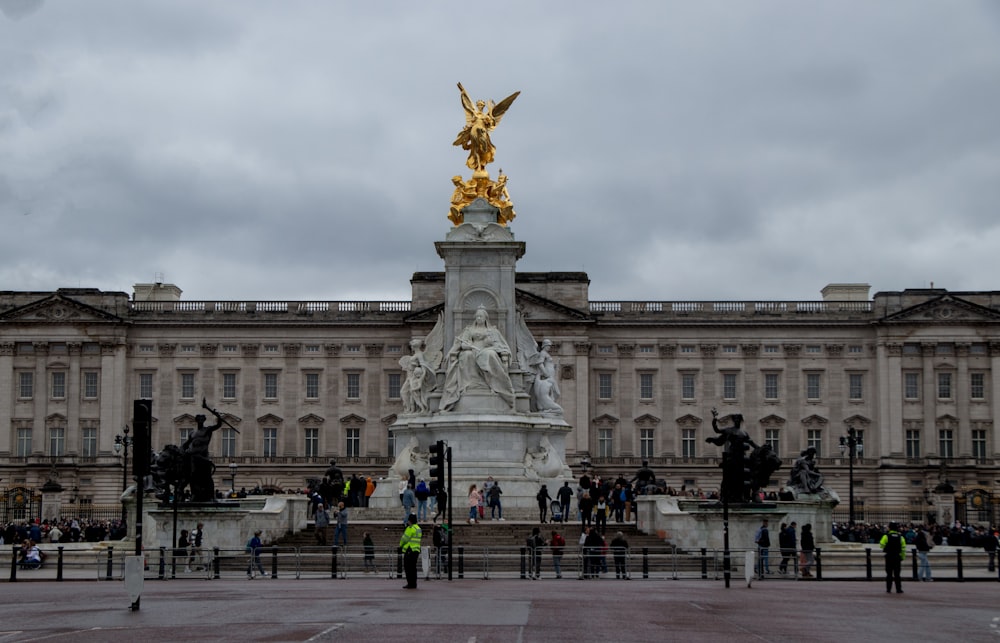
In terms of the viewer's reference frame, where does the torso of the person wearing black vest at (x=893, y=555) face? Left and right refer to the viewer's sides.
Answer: facing away from the viewer

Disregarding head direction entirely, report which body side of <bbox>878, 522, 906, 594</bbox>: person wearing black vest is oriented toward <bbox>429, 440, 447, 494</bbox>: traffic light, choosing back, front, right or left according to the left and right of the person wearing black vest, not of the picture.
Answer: left

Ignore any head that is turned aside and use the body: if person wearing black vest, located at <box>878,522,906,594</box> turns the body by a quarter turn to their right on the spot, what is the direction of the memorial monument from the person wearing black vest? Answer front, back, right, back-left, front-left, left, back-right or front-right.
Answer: back-left

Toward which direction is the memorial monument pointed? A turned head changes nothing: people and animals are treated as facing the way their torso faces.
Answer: toward the camera

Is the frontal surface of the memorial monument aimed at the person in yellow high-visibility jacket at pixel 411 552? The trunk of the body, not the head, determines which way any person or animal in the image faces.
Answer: yes

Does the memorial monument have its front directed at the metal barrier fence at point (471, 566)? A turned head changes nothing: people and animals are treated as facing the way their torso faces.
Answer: yes

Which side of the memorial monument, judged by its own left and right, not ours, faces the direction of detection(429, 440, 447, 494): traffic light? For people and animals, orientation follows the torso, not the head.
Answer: front
